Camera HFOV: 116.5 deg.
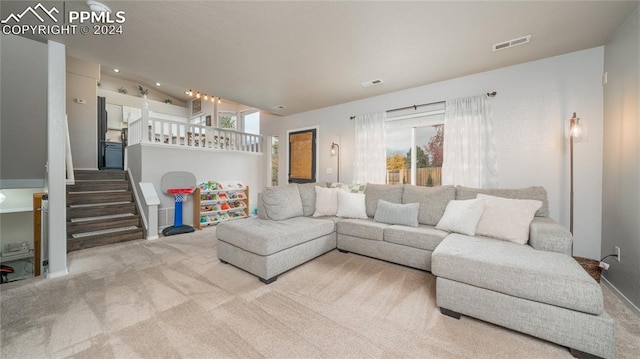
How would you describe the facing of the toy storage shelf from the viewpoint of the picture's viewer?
facing the viewer and to the right of the viewer

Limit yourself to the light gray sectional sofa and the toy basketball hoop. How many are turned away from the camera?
0

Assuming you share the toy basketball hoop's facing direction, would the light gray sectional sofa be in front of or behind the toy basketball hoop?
in front

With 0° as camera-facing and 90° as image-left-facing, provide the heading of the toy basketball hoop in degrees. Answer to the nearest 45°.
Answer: approximately 315°

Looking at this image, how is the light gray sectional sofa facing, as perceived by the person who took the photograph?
facing the viewer and to the left of the viewer
